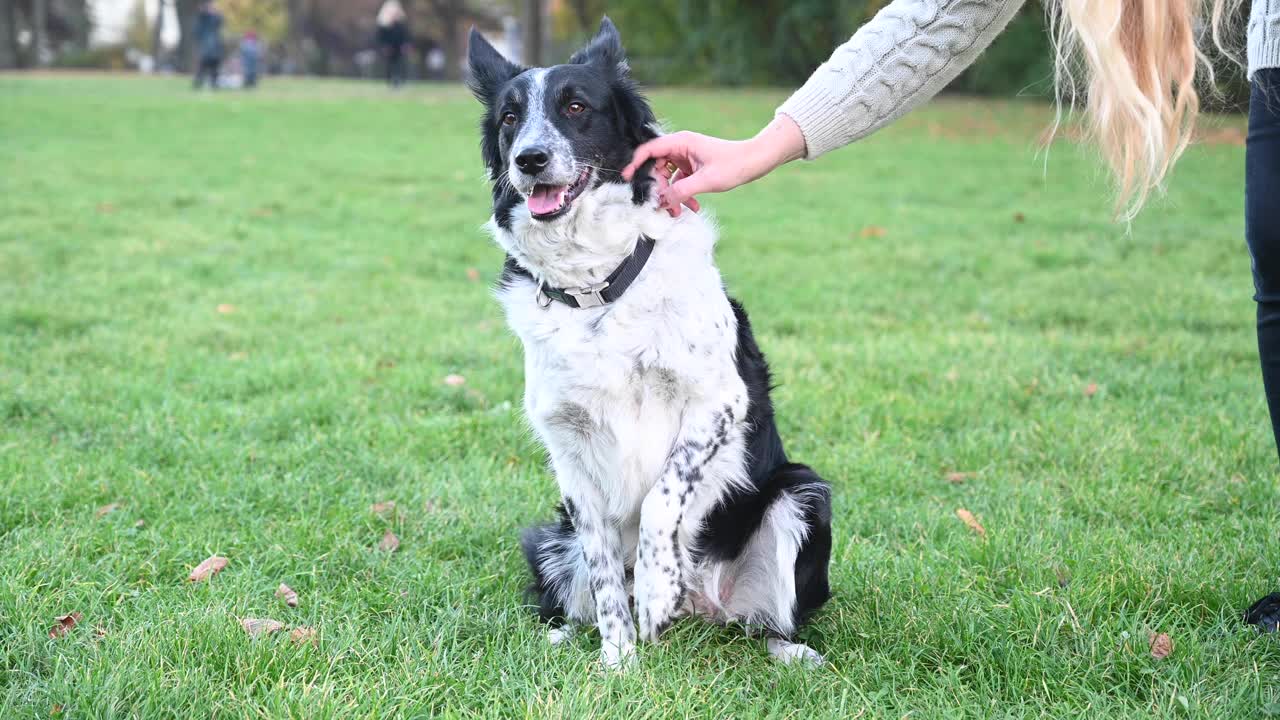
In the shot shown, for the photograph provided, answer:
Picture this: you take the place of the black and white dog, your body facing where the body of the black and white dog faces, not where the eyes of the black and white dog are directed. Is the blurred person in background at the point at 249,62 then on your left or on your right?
on your right

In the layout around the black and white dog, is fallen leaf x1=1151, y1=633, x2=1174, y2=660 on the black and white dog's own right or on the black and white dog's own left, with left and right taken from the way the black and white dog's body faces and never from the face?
on the black and white dog's own left

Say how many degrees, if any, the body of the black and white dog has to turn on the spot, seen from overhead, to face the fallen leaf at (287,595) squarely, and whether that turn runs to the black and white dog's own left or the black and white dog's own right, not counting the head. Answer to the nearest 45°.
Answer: approximately 45° to the black and white dog's own right

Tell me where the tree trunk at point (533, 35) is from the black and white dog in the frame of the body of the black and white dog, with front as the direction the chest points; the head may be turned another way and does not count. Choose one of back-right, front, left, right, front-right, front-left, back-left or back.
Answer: back-right

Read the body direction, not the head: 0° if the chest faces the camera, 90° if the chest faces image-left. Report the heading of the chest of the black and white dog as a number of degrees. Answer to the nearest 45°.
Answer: approximately 45°

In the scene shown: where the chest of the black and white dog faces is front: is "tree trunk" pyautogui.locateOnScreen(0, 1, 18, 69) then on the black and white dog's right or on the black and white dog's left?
on the black and white dog's right

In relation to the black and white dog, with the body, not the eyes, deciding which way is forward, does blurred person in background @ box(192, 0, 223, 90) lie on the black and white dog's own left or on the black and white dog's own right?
on the black and white dog's own right

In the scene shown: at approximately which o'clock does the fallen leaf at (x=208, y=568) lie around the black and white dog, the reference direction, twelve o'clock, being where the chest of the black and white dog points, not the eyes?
The fallen leaf is roughly at 2 o'clock from the black and white dog.

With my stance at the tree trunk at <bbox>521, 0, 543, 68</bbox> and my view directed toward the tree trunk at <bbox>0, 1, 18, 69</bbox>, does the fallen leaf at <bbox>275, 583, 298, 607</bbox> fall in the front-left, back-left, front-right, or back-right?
back-left
